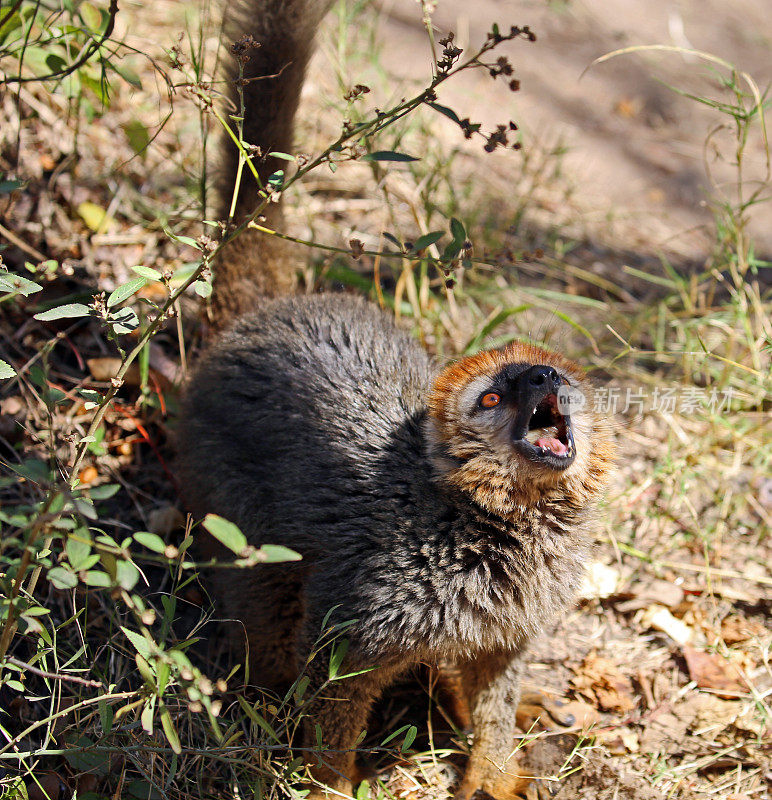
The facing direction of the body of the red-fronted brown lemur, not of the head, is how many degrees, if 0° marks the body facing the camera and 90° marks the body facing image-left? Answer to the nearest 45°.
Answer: approximately 315°

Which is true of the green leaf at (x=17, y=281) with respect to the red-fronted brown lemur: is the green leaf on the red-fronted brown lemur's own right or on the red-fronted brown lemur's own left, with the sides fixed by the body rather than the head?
on the red-fronted brown lemur's own right
